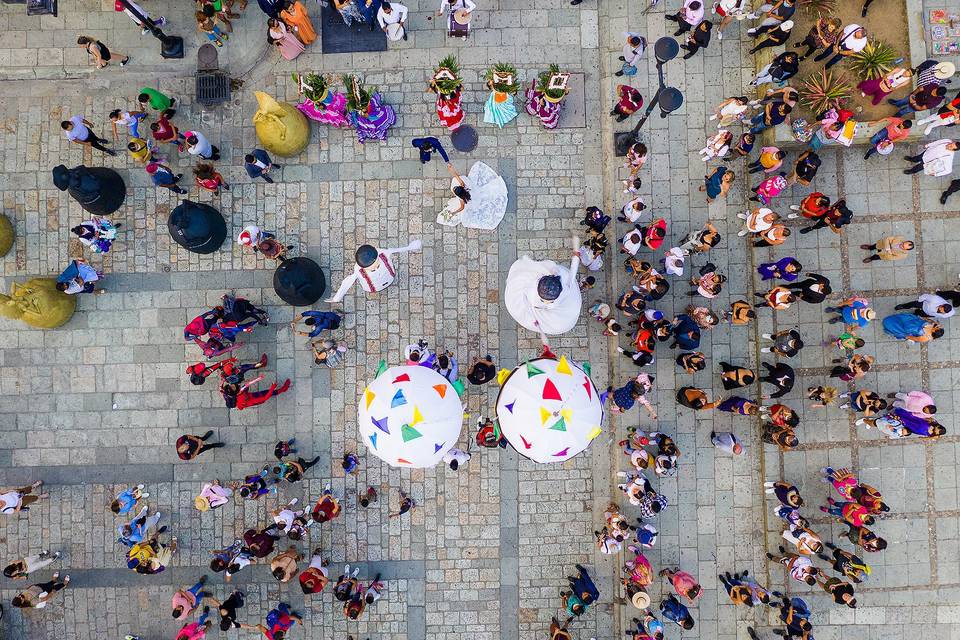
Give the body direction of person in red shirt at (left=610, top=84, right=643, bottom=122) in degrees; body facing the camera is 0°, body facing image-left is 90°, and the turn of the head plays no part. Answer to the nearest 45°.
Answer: approximately 90°

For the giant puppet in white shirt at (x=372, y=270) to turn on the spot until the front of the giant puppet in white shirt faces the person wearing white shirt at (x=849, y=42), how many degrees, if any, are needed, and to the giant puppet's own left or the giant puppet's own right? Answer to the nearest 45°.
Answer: approximately 45° to the giant puppet's own left

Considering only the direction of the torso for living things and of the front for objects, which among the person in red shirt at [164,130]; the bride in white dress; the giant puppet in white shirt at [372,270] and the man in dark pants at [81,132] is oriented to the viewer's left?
the bride in white dress

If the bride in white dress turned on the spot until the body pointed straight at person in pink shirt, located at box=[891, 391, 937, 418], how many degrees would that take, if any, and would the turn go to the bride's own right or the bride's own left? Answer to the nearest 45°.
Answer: approximately 180°

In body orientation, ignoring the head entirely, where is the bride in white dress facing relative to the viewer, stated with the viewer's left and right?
facing to the left of the viewer

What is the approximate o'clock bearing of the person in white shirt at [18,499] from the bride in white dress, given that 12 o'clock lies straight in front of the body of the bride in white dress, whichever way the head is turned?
The person in white shirt is roughly at 12 o'clock from the bride in white dress.

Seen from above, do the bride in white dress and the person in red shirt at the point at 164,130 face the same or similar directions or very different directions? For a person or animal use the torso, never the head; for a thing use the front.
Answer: very different directions

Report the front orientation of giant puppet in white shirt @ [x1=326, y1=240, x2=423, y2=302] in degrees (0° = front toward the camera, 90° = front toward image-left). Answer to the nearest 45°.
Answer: approximately 315°

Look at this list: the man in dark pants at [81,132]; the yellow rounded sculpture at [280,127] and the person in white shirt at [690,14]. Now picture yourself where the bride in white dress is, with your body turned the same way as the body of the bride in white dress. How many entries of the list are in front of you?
2
